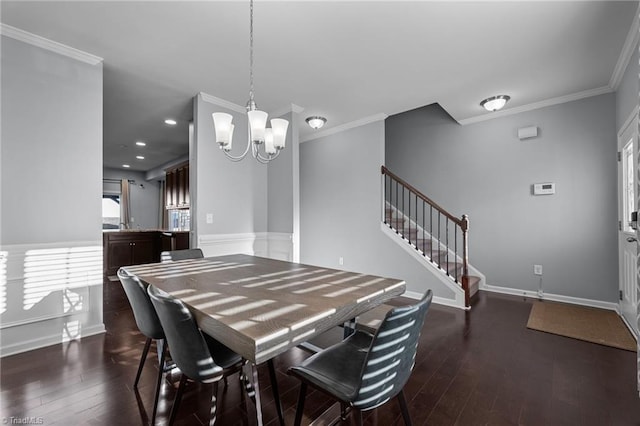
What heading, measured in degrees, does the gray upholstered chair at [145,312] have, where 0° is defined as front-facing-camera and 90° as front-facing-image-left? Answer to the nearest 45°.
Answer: approximately 225°

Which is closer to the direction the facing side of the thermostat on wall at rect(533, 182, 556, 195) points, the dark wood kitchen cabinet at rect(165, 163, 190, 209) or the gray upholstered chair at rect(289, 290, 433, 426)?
the gray upholstered chair

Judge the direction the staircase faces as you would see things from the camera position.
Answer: facing the viewer and to the right of the viewer

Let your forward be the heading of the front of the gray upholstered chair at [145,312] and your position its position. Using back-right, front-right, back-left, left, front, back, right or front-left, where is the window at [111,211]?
front-left

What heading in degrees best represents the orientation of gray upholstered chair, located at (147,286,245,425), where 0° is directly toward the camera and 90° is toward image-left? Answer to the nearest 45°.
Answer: approximately 225°

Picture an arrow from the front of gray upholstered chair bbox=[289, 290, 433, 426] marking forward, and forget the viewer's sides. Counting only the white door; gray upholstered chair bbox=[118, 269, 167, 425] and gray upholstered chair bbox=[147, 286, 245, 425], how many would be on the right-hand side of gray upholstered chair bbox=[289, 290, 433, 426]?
1

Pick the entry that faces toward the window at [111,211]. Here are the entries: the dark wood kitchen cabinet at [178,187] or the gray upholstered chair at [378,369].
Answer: the gray upholstered chair

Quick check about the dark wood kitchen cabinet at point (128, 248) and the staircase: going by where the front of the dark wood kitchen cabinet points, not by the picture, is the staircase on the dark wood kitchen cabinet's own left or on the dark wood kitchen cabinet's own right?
on the dark wood kitchen cabinet's own left

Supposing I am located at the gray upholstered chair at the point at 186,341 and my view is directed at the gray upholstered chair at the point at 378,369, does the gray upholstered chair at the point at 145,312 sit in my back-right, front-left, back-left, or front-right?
back-left

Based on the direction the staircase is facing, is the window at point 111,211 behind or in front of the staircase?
behind

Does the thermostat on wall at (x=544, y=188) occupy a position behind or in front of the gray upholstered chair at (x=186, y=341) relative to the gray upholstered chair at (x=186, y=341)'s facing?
in front

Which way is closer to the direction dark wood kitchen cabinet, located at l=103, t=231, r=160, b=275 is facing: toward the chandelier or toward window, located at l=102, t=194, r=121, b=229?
the chandelier

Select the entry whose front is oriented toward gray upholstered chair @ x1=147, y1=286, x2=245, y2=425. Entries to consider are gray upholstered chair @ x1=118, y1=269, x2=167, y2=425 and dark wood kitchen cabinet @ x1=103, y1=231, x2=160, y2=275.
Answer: the dark wood kitchen cabinet

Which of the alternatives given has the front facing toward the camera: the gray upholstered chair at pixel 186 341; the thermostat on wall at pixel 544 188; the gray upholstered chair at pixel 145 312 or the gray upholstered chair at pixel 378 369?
the thermostat on wall
